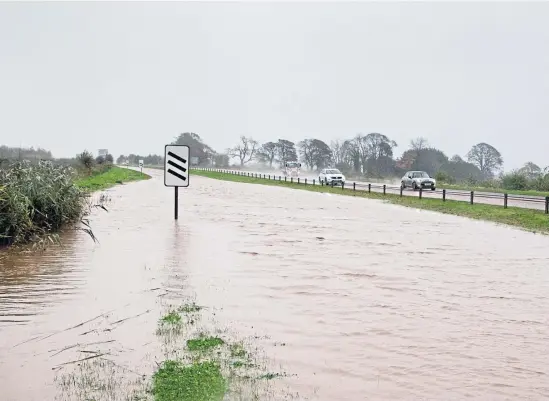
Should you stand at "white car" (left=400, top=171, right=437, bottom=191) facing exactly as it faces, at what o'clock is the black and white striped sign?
The black and white striped sign is roughly at 2 o'clock from the white car.

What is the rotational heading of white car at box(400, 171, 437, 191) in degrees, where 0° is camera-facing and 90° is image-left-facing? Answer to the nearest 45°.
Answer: approximately 315°

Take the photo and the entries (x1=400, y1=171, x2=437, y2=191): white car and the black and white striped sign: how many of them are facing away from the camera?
0

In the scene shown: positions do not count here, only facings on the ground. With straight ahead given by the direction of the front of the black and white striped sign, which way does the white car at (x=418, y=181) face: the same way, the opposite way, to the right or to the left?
the same way

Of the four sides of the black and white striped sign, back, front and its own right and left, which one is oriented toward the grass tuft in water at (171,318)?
front

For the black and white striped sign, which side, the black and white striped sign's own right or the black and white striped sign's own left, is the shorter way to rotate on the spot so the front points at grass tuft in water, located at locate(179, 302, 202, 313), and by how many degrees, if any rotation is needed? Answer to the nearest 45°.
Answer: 0° — it already faces it

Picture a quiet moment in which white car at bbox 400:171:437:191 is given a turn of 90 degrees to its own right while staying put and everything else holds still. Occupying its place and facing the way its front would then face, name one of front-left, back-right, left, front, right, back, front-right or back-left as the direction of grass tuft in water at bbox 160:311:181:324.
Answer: front-left

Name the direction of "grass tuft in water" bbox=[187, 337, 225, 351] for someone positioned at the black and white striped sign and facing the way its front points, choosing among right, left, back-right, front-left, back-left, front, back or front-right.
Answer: front

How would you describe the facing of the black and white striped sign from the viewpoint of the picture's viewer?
facing the viewer
